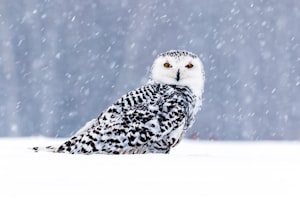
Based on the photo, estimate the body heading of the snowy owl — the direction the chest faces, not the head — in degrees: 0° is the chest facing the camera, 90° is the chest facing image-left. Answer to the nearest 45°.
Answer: approximately 270°
